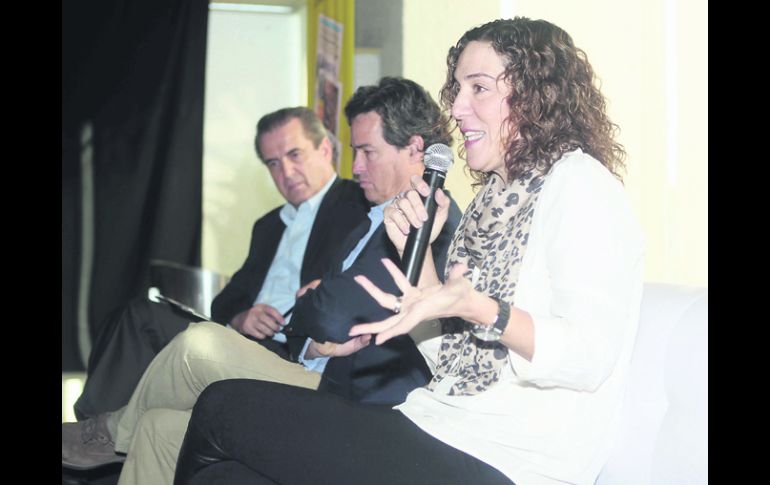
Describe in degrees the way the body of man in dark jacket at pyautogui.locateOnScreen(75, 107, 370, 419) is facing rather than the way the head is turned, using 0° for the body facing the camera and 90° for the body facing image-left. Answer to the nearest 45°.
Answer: approximately 45°

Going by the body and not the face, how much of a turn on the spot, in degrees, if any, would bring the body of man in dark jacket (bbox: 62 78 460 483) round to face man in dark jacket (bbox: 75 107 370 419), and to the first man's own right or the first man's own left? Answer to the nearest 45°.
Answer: approximately 90° to the first man's own right

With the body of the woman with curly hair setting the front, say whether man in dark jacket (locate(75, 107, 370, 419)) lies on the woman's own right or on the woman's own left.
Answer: on the woman's own right

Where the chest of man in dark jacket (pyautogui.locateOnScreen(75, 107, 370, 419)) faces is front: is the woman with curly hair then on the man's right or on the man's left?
on the man's left

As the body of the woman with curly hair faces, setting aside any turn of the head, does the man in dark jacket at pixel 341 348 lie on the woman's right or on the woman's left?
on the woman's right

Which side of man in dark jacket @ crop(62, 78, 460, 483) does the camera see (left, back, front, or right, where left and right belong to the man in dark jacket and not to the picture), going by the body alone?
left

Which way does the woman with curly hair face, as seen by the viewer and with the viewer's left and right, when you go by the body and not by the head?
facing to the left of the viewer

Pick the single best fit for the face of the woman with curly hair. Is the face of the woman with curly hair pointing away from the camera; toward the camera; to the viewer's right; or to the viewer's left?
to the viewer's left

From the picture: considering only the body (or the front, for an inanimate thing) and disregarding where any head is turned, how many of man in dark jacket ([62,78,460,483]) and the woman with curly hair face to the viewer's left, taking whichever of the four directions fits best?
2
